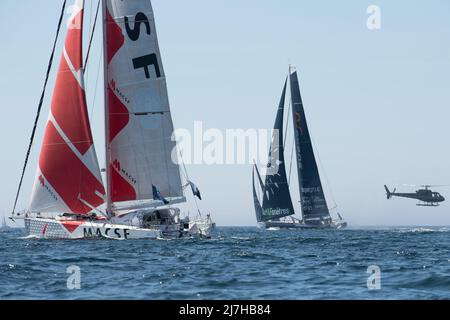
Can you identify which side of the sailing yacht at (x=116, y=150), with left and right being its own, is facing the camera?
left
